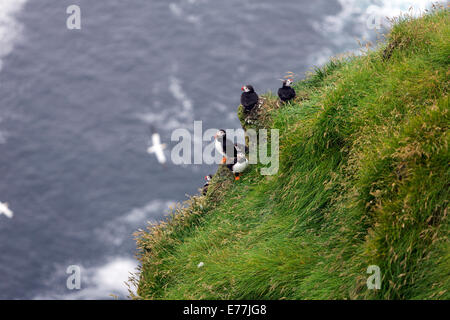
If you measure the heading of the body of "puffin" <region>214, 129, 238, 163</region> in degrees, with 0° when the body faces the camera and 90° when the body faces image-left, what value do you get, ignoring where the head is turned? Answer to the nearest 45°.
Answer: approximately 90°

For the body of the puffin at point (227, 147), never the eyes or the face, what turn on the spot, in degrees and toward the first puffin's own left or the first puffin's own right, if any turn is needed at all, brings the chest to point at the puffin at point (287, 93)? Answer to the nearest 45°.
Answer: approximately 180°
